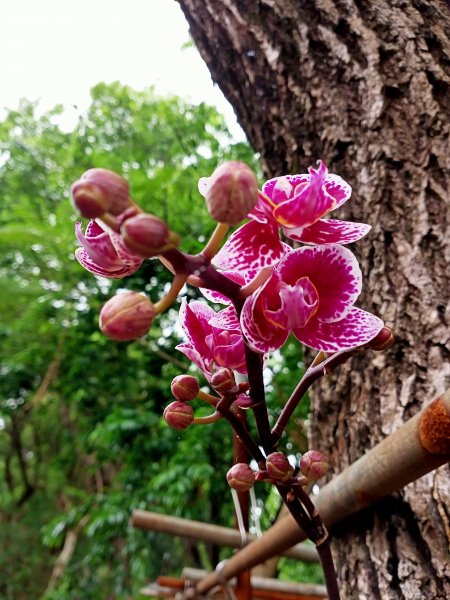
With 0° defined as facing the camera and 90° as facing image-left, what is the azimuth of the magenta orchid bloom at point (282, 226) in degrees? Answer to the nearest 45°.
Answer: approximately 315°

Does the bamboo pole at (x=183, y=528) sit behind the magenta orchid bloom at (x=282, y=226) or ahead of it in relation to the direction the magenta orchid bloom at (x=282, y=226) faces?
behind
